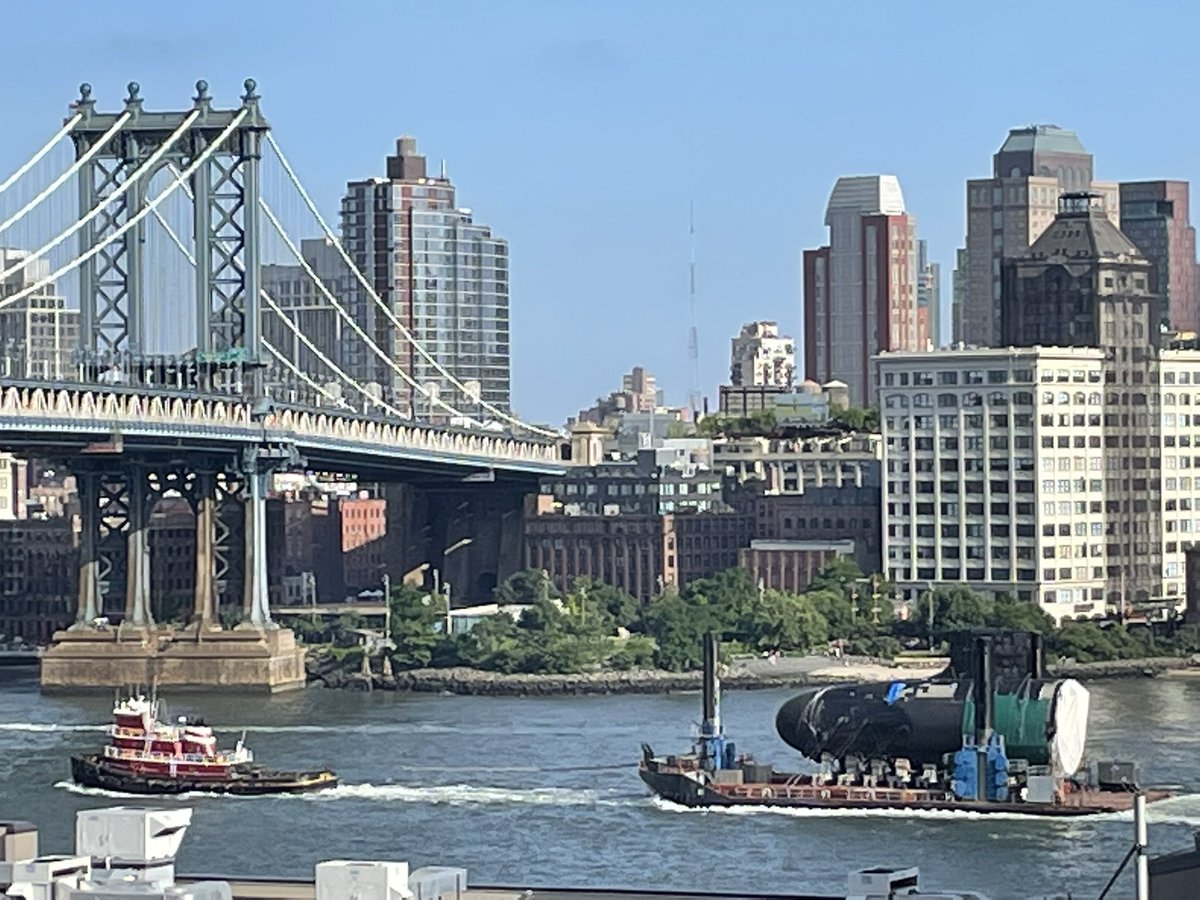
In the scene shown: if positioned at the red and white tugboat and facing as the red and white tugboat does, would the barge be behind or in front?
behind

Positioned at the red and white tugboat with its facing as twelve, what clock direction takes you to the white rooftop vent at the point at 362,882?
The white rooftop vent is roughly at 9 o'clock from the red and white tugboat.

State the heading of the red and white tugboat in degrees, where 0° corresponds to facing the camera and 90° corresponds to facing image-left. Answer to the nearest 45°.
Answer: approximately 90°

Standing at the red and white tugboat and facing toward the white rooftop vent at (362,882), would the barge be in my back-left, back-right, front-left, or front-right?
front-left

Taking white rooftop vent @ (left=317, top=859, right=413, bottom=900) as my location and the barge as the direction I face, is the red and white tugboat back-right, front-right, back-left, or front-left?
front-left
